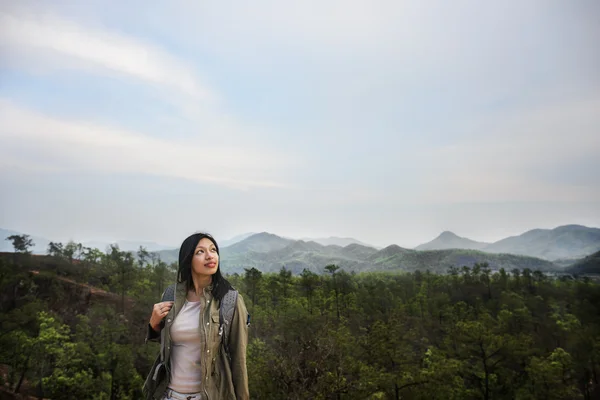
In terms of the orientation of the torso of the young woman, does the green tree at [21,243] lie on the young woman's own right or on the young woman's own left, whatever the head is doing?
on the young woman's own right

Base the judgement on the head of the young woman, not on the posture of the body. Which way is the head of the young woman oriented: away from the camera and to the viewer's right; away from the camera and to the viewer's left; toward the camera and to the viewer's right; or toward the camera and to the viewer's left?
toward the camera and to the viewer's right

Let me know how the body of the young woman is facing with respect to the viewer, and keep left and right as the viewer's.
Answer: facing the viewer and to the left of the viewer
